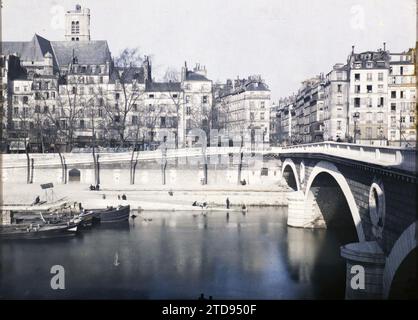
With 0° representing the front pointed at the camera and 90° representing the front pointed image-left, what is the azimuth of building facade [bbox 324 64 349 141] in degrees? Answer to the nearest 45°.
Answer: approximately 0°

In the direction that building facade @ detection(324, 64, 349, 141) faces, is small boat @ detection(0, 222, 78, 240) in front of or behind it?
in front

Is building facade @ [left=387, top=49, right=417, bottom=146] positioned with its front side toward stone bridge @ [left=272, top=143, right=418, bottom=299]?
yes

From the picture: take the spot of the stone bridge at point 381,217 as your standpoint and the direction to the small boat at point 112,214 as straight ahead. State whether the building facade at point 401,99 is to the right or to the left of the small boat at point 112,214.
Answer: right

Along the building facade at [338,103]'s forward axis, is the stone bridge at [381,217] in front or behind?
in front

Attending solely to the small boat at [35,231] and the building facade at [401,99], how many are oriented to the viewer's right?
1

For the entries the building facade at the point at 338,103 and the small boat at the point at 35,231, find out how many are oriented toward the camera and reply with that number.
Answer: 1

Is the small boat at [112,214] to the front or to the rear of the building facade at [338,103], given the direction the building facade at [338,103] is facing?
to the front

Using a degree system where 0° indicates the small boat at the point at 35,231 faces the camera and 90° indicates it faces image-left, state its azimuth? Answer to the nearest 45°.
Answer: approximately 270°
